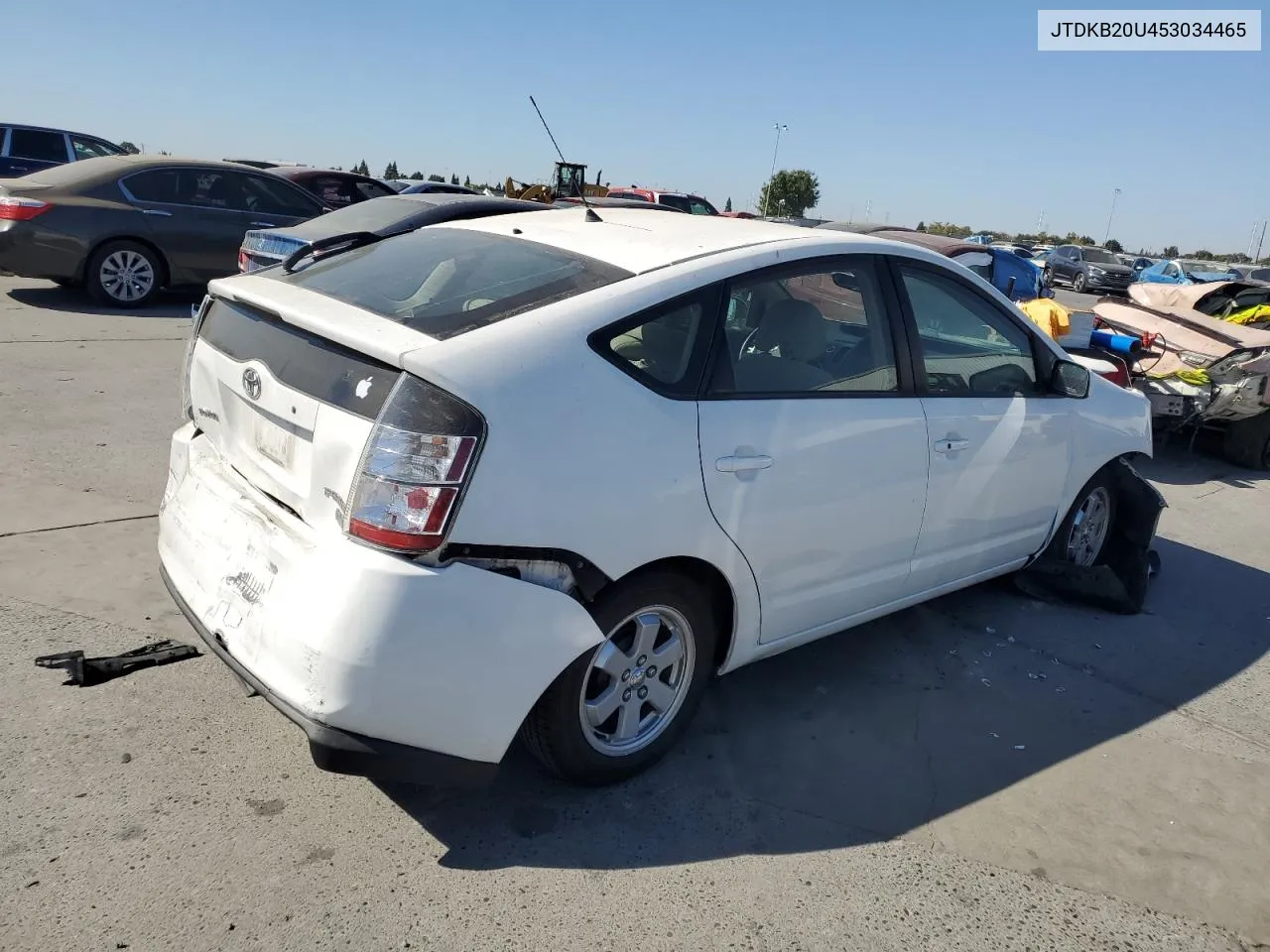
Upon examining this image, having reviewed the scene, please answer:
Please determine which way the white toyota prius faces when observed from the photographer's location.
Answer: facing away from the viewer and to the right of the viewer

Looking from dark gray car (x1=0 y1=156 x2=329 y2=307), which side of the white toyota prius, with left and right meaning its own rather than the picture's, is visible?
left

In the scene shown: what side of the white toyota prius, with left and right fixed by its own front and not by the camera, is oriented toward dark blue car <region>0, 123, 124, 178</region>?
left

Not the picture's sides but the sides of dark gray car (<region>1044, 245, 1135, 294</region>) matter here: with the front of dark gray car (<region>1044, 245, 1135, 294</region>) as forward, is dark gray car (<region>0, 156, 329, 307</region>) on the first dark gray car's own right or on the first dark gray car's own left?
on the first dark gray car's own right

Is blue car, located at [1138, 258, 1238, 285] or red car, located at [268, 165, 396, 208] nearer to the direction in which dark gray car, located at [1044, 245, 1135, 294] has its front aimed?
the blue car

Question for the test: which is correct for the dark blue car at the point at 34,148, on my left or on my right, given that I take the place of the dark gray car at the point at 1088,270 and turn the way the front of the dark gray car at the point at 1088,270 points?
on my right
